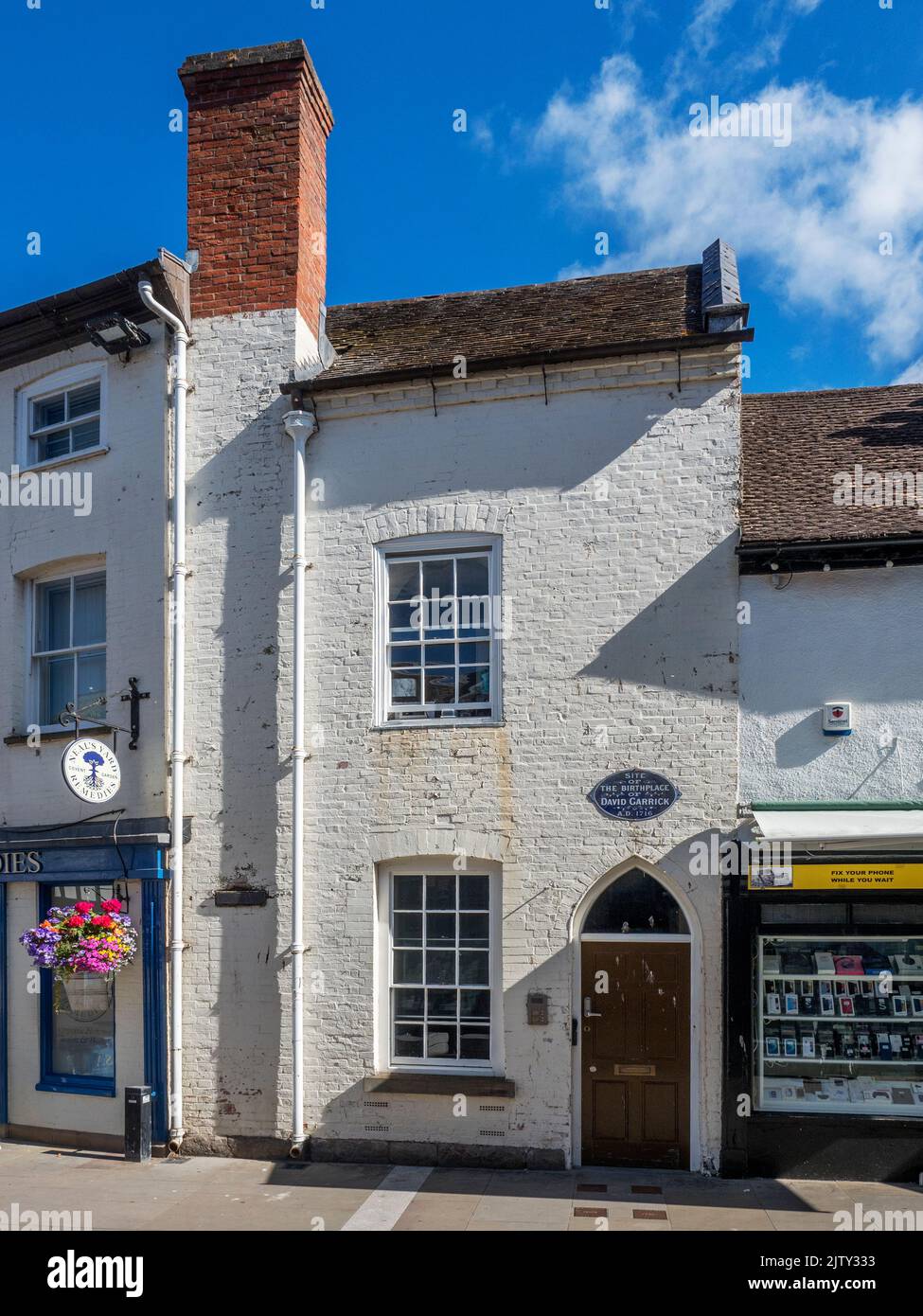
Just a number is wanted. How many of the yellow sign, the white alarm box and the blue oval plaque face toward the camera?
3

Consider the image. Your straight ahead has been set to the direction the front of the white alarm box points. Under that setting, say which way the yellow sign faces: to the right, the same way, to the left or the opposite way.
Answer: the same way

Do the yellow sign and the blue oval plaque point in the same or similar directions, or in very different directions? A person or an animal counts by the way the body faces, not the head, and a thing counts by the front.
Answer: same or similar directions

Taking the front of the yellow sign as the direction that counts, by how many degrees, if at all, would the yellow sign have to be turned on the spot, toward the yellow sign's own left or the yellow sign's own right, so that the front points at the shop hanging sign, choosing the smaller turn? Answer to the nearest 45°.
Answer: approximately 90° to the yellow sign's own right

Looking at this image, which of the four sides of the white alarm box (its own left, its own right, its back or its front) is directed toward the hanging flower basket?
right

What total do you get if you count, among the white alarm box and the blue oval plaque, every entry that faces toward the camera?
2

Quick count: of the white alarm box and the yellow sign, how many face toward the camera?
2

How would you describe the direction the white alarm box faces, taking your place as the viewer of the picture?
facing the viewer

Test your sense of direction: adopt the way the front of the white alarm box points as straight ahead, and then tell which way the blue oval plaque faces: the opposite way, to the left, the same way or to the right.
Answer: the same way

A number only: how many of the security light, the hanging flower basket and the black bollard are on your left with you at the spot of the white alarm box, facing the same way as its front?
0
